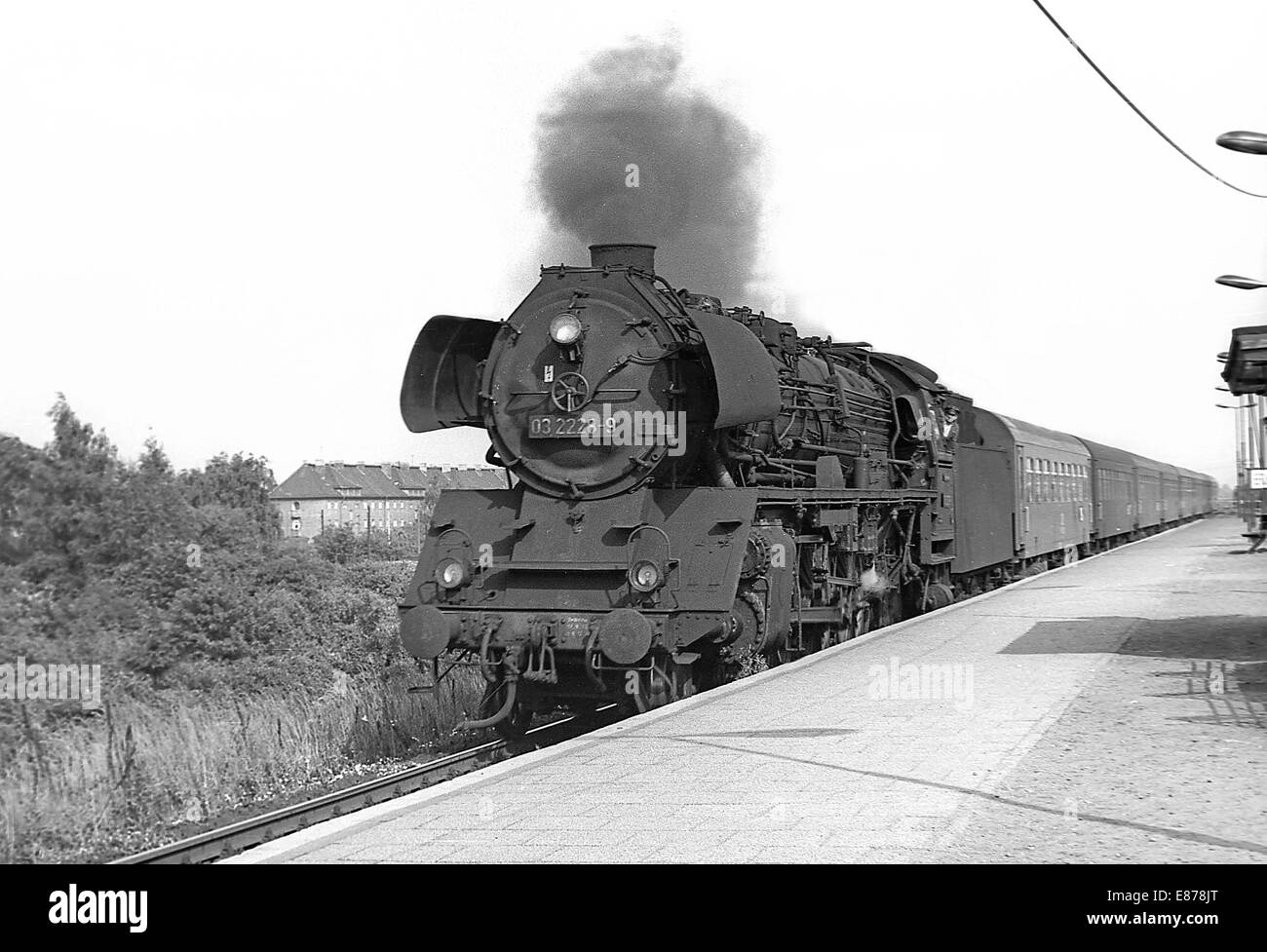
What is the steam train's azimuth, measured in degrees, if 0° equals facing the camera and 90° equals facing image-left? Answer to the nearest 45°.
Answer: approximately 45°
